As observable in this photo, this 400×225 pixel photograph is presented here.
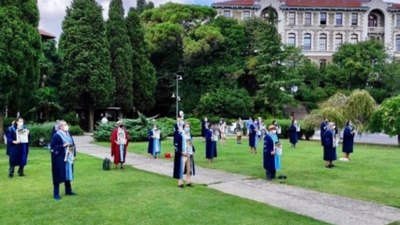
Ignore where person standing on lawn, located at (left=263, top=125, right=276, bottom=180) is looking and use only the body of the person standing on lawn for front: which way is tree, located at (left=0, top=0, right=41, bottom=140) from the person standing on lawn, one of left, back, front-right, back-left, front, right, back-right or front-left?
back

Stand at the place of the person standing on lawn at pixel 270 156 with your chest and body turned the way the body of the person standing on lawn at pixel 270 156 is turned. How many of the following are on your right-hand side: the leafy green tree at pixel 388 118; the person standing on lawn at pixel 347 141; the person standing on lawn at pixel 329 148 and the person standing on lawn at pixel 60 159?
1

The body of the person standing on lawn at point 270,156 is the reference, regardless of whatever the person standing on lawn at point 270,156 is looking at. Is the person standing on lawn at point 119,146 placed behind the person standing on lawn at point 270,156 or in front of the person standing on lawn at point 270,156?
behind

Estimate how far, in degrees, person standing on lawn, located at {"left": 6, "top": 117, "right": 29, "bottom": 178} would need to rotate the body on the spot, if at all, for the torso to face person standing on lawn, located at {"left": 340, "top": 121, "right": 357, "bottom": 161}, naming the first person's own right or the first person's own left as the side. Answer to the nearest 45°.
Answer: approximately 45° to the first person's own left

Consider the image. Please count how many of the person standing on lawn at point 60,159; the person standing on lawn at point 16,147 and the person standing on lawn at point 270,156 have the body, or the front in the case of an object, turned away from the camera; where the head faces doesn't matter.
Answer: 0

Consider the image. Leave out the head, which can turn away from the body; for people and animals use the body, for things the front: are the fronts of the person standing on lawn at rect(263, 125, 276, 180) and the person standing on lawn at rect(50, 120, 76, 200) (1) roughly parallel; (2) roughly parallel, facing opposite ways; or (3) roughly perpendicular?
roughly parallel

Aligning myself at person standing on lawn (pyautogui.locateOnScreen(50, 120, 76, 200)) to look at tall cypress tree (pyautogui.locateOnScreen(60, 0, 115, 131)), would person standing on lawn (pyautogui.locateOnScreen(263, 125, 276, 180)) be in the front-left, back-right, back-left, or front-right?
front-right

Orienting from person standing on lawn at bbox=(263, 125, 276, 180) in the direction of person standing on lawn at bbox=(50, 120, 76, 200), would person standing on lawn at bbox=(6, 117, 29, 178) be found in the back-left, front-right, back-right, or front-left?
front-right

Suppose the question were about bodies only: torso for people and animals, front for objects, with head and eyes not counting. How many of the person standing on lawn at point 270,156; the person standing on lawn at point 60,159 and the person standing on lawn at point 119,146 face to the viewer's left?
0

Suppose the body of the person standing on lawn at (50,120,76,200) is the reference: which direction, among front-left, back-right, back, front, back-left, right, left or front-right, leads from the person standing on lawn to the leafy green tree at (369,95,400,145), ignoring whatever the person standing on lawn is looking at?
left

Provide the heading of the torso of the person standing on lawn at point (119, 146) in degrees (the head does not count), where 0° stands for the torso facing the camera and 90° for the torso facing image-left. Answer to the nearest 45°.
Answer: approximately 315°

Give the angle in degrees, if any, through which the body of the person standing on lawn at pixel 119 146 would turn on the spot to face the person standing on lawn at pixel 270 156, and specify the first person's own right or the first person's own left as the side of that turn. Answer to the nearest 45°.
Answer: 0° — they already face them

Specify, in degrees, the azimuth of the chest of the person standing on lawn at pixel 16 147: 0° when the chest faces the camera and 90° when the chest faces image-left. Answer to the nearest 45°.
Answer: approximately 315°

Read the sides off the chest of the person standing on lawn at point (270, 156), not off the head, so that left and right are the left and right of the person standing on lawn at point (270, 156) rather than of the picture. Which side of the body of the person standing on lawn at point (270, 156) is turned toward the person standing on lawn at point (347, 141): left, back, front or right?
left

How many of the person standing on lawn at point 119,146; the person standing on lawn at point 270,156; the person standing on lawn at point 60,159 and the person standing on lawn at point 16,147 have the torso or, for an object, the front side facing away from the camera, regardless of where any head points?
0

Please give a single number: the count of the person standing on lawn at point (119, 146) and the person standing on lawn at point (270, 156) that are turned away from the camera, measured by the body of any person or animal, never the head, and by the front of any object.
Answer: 0

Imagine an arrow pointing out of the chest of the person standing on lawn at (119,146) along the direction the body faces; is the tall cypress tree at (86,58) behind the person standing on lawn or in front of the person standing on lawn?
behind
